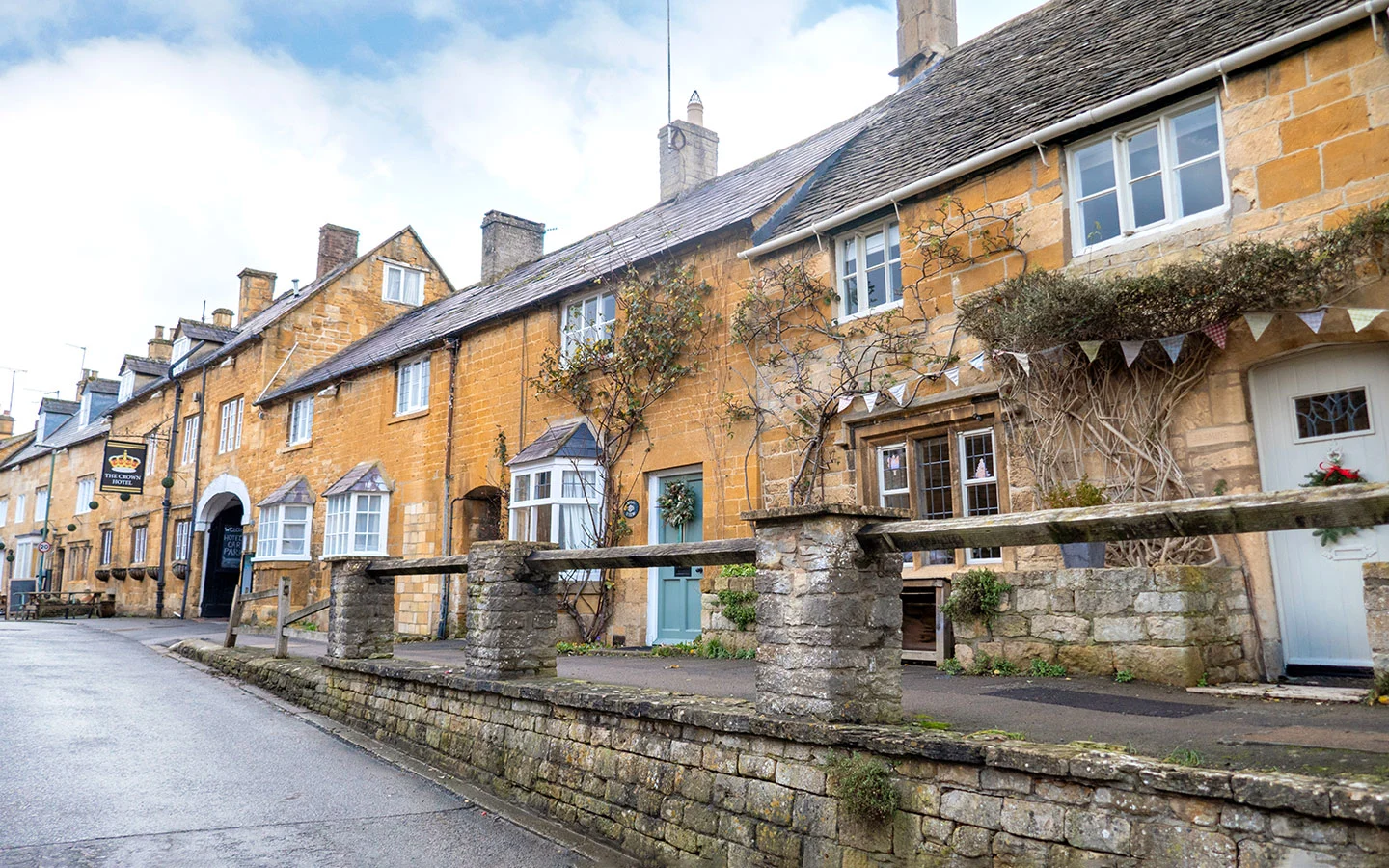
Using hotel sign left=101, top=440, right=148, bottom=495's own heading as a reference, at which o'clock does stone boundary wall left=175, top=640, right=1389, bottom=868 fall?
The stone boundary wall is roughly at 12 o'clock from the hotel sign.

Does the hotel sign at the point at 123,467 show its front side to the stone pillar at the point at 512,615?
yes

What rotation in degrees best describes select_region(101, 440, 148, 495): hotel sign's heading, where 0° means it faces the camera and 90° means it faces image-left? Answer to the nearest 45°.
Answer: approximately 0°

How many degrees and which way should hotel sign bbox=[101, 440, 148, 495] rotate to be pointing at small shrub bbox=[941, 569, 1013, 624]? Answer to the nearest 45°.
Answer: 0° — it already faces it

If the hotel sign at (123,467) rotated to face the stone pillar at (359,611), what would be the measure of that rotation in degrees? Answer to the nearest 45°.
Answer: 0° — it already faces it
